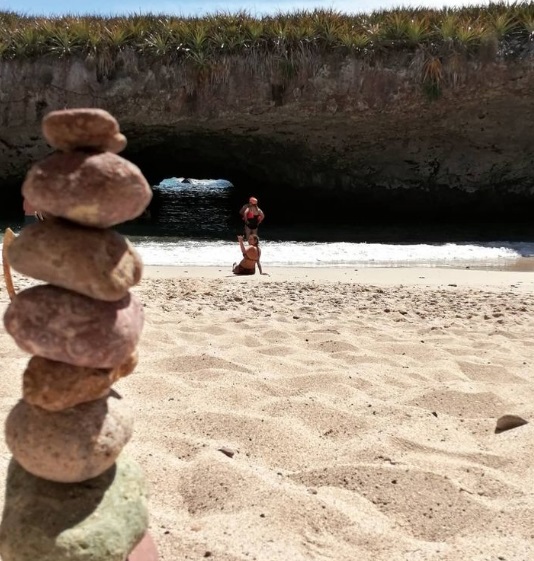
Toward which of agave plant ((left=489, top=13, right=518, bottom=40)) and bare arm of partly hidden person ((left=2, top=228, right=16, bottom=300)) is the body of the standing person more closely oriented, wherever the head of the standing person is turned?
the bare arm of partly hidden person

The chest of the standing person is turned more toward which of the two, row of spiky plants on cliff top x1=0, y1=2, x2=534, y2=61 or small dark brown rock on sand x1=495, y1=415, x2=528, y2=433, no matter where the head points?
the small dark brown rock on sand

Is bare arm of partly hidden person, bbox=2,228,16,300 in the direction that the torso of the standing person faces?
yes

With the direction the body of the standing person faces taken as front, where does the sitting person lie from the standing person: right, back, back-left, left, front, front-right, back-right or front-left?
front

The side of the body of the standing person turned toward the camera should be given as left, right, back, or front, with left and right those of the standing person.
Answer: front

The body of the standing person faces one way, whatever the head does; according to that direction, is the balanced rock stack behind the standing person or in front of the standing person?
in front

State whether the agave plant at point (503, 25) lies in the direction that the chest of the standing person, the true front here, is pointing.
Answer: no

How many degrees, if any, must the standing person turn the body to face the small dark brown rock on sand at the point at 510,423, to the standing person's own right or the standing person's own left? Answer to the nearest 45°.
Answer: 0° — they already face it

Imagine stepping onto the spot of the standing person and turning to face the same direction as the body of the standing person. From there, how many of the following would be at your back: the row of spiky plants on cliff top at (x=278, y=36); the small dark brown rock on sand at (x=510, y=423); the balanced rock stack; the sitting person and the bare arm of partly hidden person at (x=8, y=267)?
1

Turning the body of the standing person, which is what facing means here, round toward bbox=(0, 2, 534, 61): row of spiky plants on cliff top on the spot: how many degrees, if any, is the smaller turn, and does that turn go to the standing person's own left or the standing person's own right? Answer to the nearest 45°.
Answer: approximately 180°

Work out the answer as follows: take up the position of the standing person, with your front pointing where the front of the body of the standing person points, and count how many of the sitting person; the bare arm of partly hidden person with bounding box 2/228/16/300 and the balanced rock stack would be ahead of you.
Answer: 3

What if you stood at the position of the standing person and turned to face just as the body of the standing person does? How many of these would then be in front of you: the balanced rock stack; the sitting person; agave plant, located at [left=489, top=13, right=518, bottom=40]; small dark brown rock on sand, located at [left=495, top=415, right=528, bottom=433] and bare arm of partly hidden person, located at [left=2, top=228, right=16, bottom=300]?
4

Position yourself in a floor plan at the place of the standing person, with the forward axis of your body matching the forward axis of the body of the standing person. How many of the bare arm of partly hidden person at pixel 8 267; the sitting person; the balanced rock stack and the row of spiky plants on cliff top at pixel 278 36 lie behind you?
1
